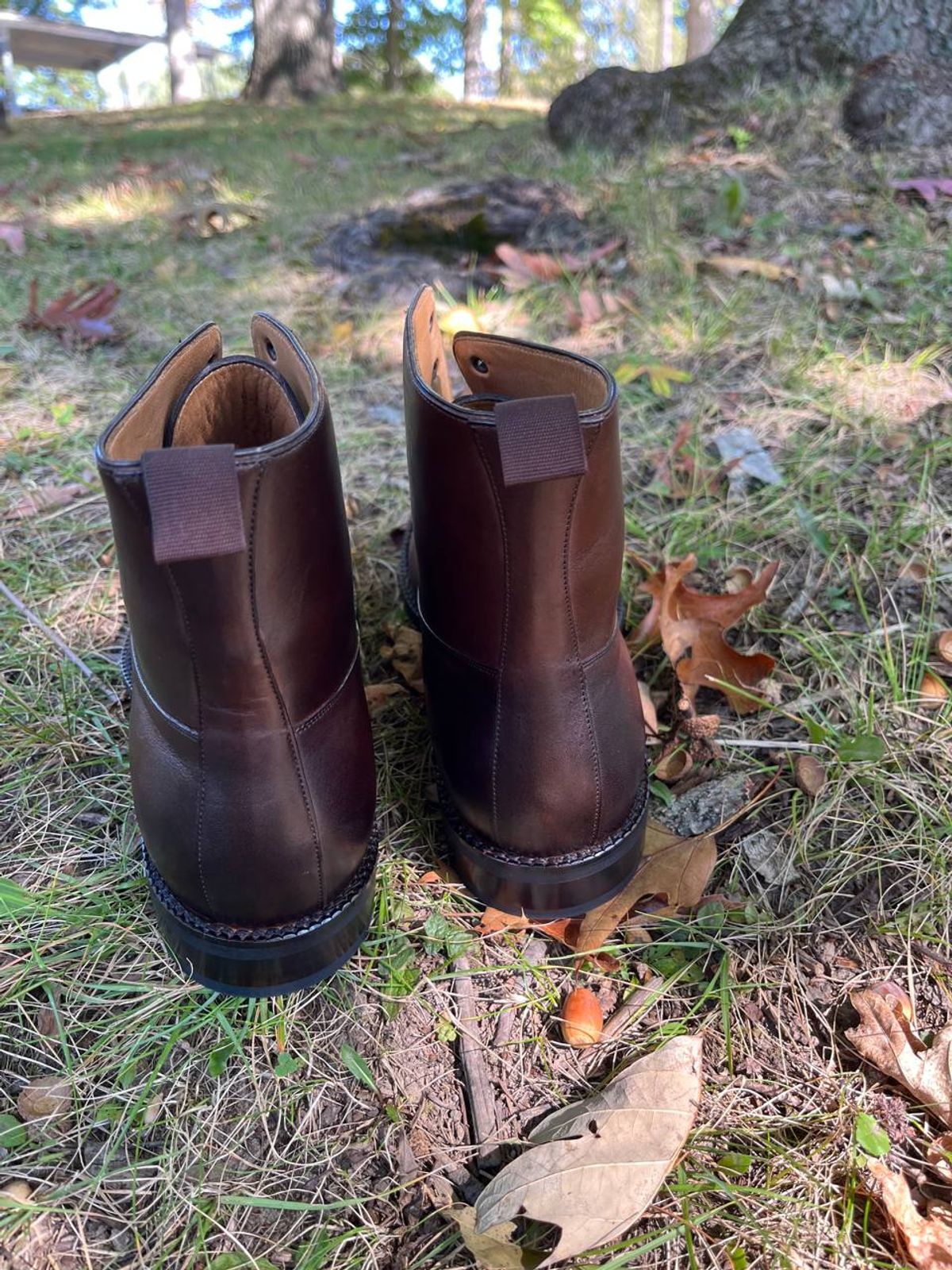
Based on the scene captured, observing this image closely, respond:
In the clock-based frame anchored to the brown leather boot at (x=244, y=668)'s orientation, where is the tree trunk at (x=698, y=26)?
The tree trunk is roughly at 1 o'clock from the brown leather boot.

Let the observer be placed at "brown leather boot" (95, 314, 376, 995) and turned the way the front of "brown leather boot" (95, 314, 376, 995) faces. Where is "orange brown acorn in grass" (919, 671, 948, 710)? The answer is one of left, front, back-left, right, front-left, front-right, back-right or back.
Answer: right

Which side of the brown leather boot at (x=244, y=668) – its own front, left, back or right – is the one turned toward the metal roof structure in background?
front

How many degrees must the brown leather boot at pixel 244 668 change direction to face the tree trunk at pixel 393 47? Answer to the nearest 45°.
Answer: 0° — it already faces it

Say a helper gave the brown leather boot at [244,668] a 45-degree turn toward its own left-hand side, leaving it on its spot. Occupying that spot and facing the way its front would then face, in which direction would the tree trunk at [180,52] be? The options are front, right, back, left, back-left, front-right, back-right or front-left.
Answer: front-right

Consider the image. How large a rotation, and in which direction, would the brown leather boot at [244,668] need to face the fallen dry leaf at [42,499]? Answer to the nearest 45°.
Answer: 0° — it already faces it

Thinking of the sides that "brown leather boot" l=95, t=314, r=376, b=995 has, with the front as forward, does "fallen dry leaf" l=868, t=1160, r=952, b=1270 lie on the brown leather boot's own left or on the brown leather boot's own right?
on the brown leather boot's own right

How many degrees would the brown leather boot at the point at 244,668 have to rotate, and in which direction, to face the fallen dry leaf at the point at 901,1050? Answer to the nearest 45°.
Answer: approximately 135° to its right

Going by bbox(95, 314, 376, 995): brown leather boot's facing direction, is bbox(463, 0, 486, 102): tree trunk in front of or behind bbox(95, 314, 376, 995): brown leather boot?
in front

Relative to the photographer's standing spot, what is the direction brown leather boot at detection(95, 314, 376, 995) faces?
facing away from the viewer

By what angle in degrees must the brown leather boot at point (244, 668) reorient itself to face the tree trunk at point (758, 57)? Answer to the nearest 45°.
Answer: approximately 45° to its right

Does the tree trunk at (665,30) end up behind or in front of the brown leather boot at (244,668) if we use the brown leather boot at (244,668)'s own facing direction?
in front

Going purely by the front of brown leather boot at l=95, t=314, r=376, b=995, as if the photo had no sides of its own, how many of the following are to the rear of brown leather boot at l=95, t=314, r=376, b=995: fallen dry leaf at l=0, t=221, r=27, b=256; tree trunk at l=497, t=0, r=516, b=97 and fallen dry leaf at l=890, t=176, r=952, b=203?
0

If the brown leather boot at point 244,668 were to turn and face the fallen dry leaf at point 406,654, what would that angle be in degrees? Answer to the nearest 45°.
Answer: approximately 45° to its right
